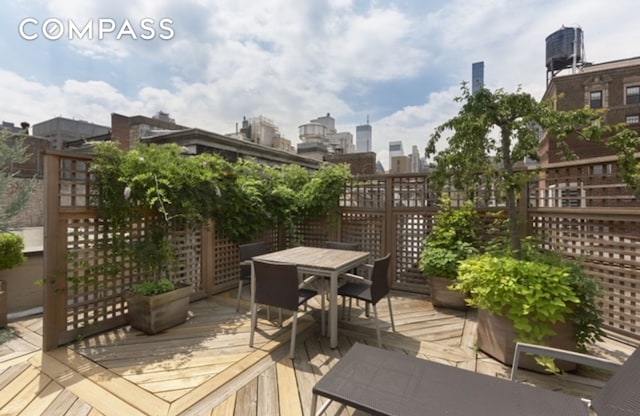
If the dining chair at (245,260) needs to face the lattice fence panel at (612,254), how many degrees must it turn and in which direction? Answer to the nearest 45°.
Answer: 0° — it already faces it

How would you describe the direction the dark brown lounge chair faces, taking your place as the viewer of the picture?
facing away from the viewer and to the left of the viewer

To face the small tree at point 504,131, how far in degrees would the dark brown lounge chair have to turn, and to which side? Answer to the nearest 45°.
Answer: approximately 45° to its right

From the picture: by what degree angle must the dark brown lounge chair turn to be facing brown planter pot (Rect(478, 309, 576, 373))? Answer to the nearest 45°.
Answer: approximately 45° to its right

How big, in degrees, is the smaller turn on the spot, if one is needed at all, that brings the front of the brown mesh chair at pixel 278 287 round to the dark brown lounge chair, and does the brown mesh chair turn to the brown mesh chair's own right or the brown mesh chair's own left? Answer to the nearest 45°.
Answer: approximately 90° to the brown mesh chair's own right

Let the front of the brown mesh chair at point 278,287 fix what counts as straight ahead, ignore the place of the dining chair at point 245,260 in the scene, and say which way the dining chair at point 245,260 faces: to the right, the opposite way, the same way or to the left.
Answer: to the right

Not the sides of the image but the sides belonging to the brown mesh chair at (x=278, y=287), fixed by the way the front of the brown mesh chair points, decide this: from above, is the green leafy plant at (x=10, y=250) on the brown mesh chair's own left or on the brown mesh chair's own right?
on the brown mesh chair's own left

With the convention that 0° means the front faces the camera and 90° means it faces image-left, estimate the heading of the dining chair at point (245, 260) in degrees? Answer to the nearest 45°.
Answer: approximately 315°

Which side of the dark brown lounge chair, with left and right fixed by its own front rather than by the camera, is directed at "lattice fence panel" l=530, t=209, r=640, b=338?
right

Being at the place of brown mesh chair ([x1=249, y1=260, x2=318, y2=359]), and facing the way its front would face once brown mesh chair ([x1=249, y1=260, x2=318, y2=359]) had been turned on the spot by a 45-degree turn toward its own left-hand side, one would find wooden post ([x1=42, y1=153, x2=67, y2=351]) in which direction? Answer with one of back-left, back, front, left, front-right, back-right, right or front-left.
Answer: left

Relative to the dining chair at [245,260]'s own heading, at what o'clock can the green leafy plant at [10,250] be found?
The green leafy plant is roughly at 5 o'clock from the dining chair.
